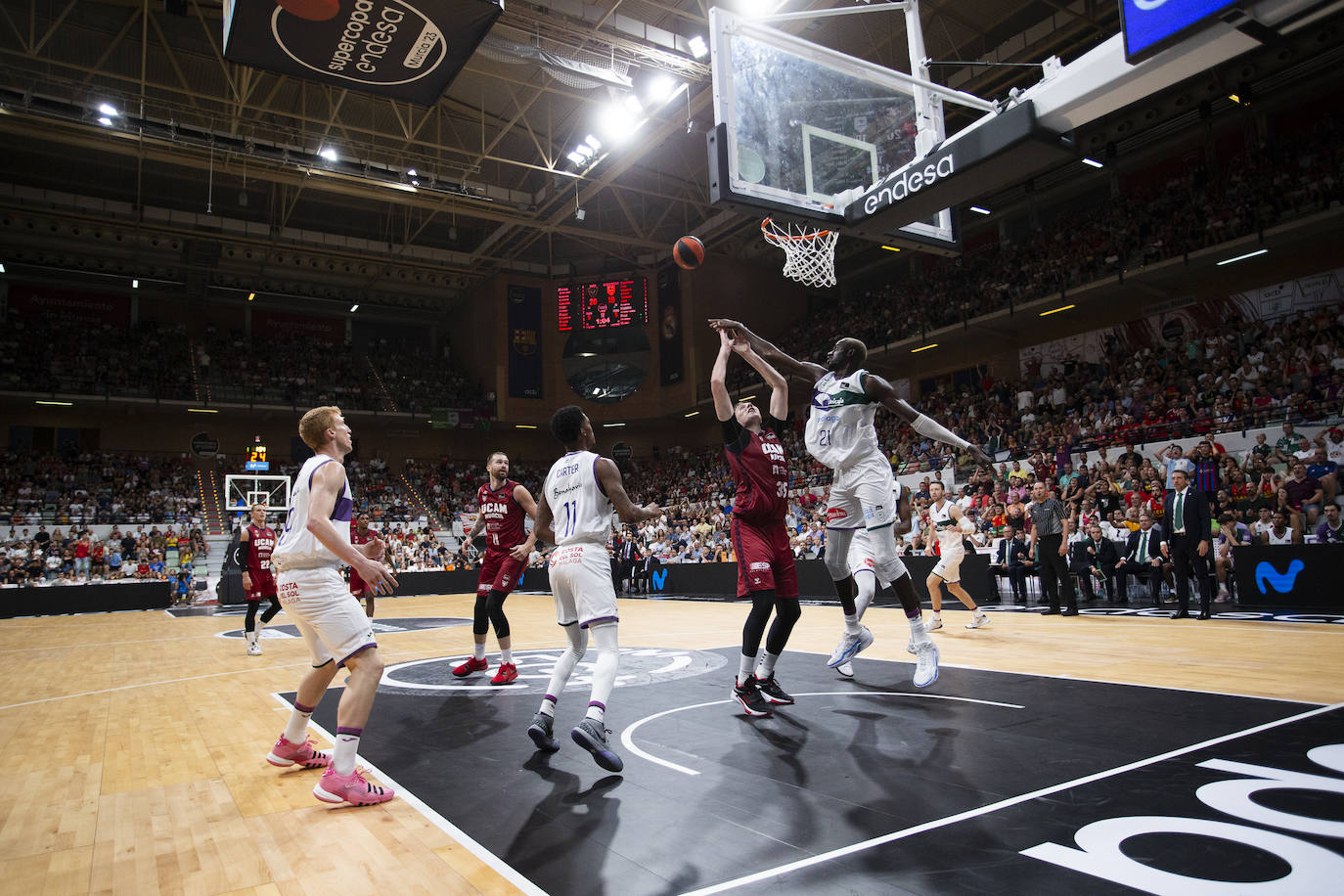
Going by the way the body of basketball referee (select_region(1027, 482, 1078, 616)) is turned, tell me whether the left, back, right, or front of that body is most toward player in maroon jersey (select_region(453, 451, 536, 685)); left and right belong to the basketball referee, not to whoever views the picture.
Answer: front

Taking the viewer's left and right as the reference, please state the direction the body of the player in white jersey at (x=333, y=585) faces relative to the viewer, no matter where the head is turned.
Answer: facing to the right of the viewer

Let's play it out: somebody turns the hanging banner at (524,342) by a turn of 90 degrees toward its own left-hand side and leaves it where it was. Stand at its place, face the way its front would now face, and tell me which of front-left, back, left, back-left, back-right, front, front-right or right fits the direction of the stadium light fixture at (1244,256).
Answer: front-right

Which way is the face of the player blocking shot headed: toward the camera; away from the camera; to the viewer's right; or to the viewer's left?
to the viewer's left

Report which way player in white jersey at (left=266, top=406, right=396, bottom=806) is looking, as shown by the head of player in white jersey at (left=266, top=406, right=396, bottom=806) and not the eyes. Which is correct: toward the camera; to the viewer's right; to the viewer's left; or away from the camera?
to the viewer's right

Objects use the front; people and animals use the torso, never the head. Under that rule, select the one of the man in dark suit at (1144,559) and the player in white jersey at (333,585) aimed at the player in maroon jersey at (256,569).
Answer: the man in dark suit

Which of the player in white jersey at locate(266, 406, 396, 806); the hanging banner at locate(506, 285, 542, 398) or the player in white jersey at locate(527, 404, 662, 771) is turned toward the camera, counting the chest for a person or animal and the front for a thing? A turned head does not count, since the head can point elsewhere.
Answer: the hanging banner

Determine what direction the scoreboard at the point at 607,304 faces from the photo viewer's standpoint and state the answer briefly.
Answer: facing the viewer

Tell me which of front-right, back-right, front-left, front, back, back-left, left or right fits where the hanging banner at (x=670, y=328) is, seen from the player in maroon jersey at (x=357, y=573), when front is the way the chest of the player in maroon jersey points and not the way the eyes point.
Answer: left

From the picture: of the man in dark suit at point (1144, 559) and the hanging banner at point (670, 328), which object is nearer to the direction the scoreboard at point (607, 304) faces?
the man in dark suit

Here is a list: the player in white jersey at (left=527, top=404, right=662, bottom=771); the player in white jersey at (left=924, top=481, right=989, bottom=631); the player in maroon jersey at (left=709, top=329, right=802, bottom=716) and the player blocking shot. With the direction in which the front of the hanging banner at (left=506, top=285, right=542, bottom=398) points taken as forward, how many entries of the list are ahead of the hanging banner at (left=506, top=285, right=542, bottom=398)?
4

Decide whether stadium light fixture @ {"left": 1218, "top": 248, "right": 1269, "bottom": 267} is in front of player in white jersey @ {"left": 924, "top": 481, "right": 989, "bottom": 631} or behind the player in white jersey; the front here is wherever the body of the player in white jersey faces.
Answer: behind

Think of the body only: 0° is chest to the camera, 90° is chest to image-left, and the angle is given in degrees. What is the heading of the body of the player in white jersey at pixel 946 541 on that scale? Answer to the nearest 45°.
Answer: approximately 45°

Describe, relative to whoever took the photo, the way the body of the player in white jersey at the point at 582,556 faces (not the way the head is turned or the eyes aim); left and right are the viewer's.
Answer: facing away from the viewer and to the right of the viewer

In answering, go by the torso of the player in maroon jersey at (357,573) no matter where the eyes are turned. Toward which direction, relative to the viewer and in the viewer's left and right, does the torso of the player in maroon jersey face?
facing the viewer and to the right of the viewer

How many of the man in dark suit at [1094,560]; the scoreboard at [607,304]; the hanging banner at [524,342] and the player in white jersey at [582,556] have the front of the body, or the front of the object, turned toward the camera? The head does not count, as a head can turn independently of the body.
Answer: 3

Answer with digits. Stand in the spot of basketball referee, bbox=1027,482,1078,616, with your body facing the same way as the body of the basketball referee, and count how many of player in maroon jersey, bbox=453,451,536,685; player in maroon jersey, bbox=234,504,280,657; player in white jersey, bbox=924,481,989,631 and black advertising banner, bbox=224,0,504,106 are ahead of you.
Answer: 4
